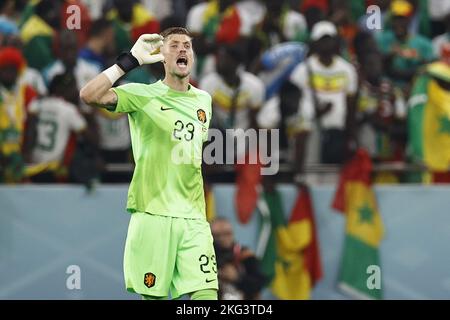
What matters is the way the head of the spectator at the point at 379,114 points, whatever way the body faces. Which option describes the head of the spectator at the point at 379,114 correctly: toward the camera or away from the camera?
toward the camera

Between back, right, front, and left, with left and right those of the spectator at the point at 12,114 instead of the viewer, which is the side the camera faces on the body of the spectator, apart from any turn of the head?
front

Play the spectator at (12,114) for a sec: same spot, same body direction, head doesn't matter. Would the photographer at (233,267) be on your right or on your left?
on your left

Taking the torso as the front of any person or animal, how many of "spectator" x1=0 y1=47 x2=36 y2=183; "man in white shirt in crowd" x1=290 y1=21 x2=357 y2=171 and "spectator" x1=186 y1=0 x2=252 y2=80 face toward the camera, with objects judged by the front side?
3

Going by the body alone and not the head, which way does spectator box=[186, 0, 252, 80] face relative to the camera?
toward the camera

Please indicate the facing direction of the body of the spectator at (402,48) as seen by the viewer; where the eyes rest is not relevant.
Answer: toward the camera

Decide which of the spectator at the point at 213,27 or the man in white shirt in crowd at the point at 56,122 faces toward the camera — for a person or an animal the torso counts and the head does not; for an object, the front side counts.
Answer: the spectator

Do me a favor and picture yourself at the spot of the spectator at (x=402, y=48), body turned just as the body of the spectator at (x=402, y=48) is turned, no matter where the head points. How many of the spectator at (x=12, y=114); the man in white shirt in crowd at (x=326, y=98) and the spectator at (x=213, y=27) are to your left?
0

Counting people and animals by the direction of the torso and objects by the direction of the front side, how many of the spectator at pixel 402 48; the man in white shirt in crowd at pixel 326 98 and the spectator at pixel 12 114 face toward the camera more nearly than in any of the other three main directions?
3

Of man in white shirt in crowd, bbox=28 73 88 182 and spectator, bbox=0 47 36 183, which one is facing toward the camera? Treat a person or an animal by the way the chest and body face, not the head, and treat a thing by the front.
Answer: the spectator
